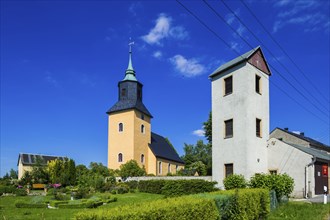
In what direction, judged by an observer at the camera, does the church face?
facing the viewer and to the left of the viewer

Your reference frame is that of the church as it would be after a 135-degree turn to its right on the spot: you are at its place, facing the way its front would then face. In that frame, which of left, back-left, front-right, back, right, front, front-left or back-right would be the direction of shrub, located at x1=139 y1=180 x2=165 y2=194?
back

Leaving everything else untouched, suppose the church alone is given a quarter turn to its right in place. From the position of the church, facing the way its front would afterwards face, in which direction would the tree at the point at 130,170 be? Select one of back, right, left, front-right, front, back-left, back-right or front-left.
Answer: back-left

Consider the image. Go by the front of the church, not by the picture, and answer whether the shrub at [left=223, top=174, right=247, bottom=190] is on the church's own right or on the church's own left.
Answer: on the church's own left

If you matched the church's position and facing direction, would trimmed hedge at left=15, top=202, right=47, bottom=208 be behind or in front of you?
in front

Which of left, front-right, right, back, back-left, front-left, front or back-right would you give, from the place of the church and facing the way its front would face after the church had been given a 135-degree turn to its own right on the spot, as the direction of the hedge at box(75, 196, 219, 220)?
back
